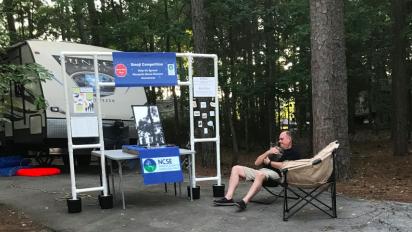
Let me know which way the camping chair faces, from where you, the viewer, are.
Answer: facing to the left of the viewer

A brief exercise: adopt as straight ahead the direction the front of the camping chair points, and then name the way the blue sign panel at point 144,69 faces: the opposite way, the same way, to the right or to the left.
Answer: to the left

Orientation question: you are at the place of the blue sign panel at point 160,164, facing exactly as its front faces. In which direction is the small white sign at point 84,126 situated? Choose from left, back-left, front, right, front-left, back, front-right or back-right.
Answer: right

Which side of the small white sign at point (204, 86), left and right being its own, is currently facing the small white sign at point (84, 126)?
right

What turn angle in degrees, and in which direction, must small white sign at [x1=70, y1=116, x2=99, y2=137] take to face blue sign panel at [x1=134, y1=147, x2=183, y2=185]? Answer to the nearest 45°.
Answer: approximately 90° to its left

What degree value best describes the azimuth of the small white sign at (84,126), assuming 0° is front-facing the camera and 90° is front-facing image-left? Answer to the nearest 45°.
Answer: approximately 0°

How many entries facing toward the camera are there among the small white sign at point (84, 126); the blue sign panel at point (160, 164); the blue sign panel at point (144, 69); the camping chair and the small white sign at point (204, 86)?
4

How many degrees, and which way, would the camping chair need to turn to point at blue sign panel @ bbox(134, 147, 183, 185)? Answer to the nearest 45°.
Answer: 0° — it already faces it

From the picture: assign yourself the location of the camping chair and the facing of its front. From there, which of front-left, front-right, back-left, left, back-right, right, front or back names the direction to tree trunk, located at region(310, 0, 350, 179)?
right

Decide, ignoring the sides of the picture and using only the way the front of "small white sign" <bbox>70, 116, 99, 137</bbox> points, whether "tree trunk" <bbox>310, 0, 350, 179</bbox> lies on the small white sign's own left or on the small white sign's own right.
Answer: on the small white sign's own left

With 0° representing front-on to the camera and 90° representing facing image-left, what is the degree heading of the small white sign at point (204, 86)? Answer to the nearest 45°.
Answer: approximately 0°

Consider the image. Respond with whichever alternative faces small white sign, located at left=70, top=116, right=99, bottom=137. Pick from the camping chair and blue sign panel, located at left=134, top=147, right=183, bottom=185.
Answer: the camping chair

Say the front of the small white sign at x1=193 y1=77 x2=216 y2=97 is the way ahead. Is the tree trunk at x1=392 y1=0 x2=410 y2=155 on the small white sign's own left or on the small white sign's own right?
on the small white sign's own left
